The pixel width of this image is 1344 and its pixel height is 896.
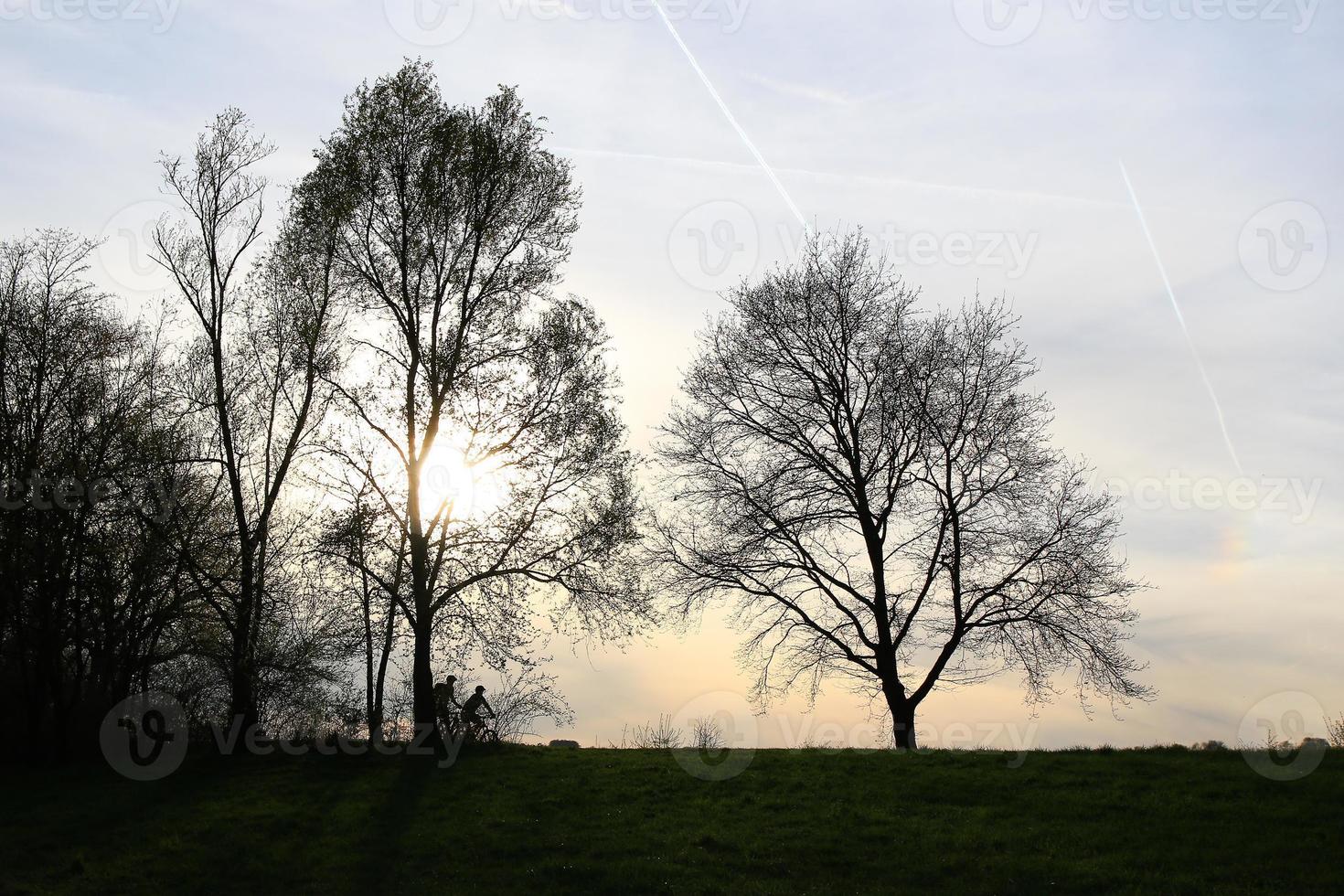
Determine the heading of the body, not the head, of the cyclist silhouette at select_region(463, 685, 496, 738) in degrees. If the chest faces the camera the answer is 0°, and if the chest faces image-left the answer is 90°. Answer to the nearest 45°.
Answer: approximately 270°
